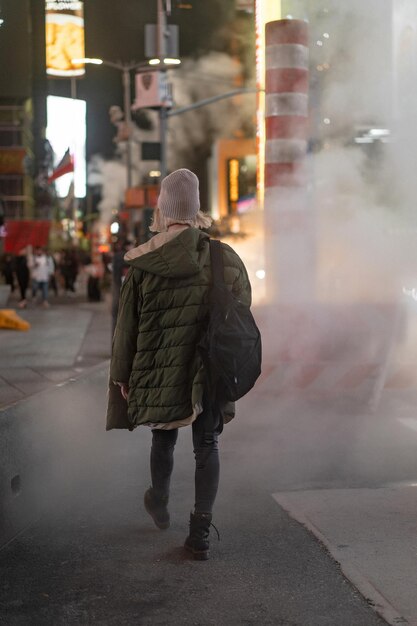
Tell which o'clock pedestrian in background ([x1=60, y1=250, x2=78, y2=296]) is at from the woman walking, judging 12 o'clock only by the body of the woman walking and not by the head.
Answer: The pedestrian in background is roughly at 12 o'clock from the woman walking.

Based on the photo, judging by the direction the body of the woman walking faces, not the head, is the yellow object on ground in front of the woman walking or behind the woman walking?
in front

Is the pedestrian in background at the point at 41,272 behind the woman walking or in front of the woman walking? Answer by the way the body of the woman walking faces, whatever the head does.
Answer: in front

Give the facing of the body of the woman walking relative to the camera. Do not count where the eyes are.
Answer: away from the camera

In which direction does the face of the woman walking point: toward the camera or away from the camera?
away from the camera
